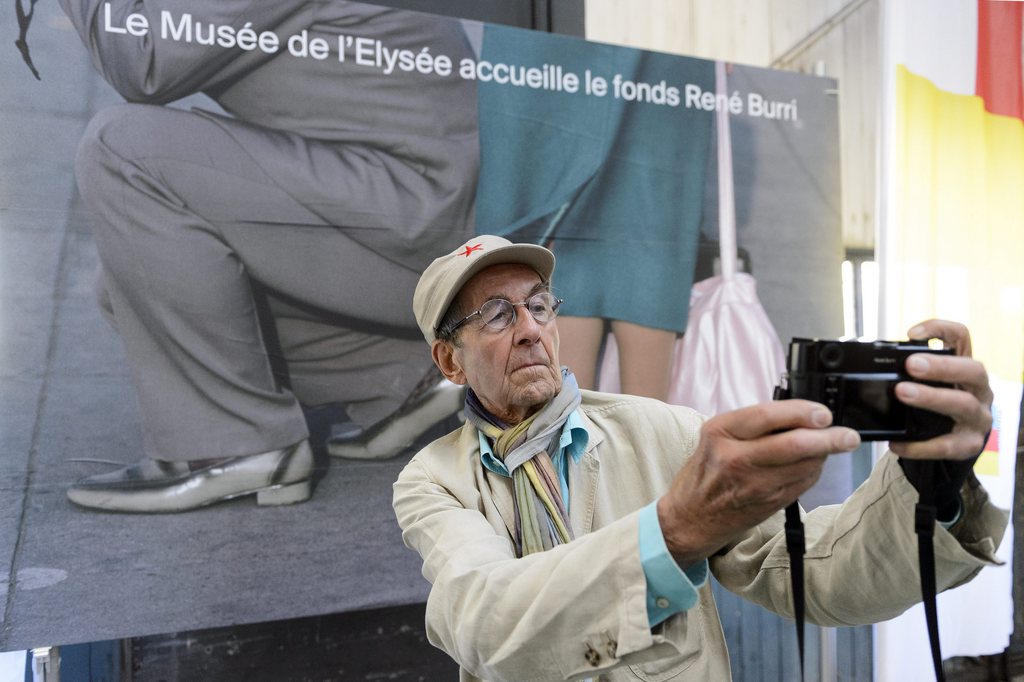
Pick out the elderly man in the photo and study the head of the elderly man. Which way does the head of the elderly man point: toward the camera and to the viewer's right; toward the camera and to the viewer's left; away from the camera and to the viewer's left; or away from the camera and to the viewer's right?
toward the camera and to the viewer's right

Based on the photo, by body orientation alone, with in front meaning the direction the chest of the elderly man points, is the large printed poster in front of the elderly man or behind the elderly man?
behind

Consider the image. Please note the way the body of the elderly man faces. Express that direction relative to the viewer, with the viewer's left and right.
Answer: facing the viewer and to the right of the viewer
